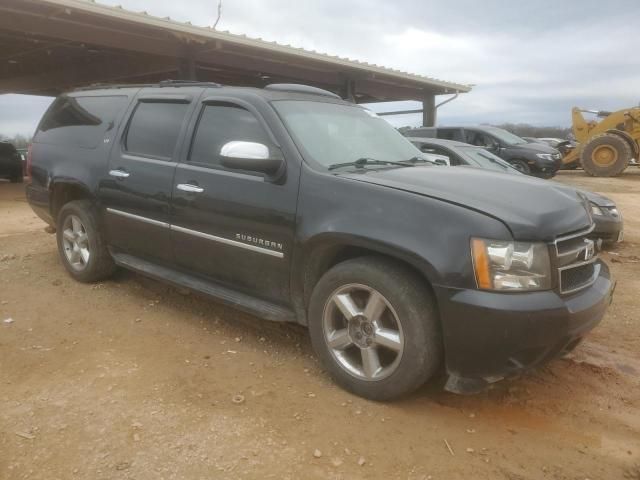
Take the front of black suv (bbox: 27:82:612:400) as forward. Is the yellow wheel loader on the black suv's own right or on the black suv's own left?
on the black suv's own left

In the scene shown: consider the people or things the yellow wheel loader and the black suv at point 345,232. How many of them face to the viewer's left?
1

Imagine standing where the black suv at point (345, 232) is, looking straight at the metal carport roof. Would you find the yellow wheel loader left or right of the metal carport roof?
right

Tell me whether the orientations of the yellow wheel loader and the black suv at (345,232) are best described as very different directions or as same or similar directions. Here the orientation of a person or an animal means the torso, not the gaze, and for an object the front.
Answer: very different directions

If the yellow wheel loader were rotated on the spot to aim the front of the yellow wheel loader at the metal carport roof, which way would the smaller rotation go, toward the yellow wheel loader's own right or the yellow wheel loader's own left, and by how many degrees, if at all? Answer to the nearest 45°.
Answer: approximately 45° to the yellow wheel loader's own left

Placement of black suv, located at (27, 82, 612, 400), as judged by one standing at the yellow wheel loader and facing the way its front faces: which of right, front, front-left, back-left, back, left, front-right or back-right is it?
left

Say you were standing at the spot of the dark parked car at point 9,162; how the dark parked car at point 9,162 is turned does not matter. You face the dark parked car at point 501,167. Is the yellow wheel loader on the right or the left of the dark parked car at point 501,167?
left

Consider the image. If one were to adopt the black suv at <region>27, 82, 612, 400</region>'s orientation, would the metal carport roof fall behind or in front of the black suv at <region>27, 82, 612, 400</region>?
behind

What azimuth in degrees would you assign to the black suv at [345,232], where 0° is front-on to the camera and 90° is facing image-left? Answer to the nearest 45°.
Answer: approximately 315°

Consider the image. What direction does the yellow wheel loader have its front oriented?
to the viewer's left
